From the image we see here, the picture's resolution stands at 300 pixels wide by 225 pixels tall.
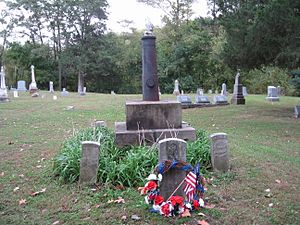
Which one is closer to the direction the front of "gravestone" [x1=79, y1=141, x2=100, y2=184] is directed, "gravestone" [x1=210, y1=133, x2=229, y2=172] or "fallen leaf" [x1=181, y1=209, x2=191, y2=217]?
the fallen leaf

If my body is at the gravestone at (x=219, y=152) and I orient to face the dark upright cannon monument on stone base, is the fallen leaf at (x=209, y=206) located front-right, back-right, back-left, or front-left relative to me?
back-left

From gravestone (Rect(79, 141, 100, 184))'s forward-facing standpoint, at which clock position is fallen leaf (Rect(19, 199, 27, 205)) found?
The fallen leaf is roughly at 2 o'clock from the gravestone.

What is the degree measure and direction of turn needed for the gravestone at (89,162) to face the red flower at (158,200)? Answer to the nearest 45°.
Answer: approximately 45° to its left

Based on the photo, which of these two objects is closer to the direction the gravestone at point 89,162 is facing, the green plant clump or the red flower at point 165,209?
the red flower

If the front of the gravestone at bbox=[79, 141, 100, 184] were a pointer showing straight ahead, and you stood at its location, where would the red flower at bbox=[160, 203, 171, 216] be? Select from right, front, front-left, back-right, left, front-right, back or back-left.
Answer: front-left

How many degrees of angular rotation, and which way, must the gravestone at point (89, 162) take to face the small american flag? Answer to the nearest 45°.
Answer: approximately 45° to its left

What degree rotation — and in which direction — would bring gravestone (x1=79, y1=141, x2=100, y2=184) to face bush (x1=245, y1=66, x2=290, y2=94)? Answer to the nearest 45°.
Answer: approximately 135° to its left

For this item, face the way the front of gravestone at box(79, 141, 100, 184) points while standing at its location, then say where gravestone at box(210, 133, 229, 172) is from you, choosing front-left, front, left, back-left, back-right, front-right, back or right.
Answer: left

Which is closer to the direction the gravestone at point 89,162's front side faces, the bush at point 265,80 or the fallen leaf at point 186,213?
the fallen leaf

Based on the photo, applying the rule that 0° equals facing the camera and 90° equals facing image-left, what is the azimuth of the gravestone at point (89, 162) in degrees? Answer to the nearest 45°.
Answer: approximately 0°

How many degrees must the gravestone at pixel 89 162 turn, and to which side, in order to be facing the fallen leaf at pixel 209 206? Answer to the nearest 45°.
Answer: approximately 45° to its left
